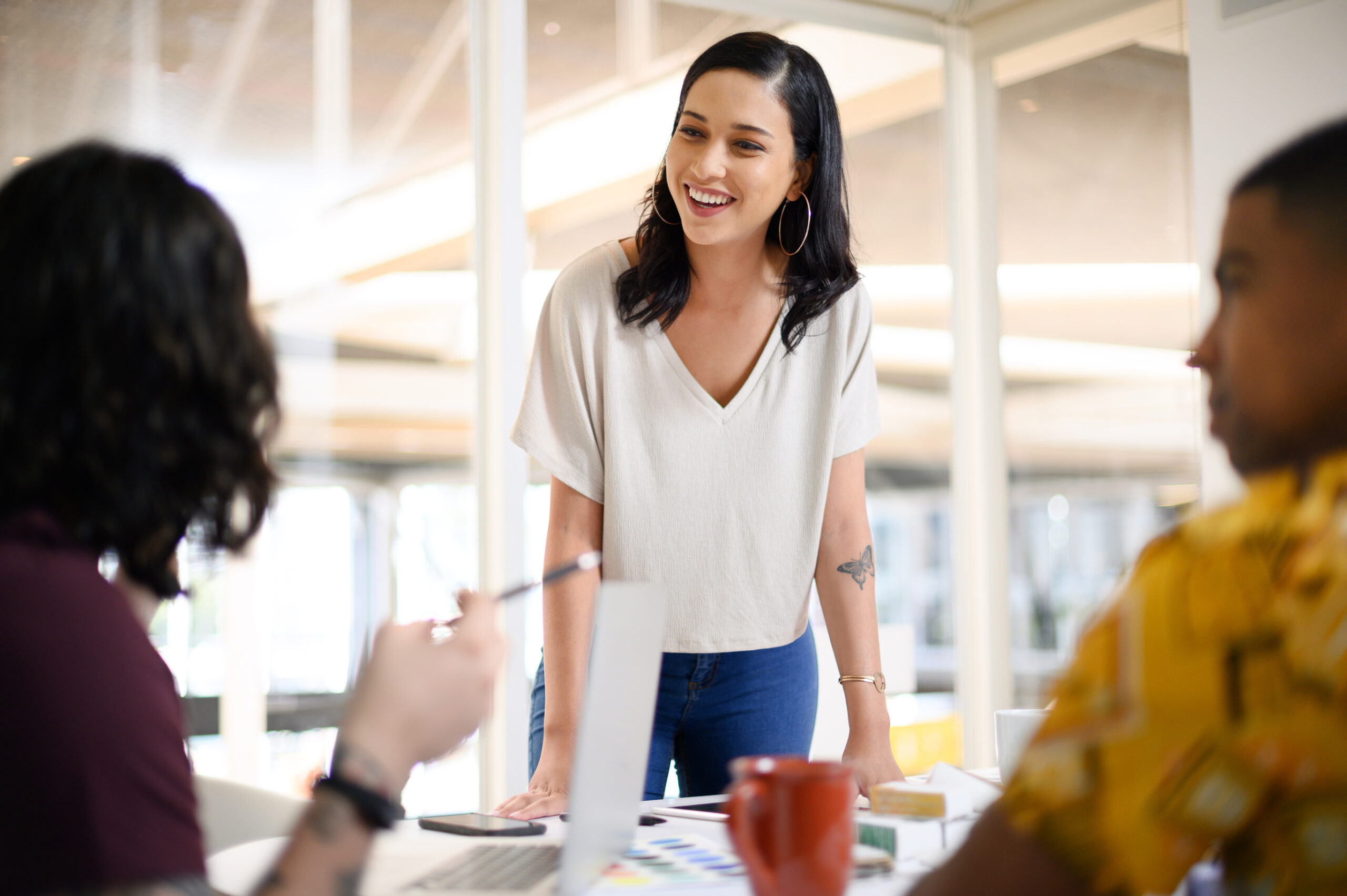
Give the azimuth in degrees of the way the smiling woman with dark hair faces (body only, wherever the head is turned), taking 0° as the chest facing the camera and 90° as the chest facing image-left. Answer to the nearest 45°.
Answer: approximately 0°

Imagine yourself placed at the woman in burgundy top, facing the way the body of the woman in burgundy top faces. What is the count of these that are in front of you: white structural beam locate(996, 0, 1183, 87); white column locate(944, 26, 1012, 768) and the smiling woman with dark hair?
3

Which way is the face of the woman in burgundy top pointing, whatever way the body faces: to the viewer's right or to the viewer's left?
to the viewer's right

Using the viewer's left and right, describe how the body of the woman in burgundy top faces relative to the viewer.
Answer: facing away from the viewer and to the right of the viewer

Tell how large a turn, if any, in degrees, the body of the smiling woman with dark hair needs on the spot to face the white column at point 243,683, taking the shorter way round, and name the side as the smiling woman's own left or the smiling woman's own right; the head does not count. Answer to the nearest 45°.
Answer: approximately 135° to the smiling woman's own right

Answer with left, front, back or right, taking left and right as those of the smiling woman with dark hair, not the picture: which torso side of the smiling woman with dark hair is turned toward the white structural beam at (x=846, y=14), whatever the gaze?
back

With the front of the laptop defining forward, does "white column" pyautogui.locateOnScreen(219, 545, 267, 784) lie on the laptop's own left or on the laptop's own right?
on the laptop's own right

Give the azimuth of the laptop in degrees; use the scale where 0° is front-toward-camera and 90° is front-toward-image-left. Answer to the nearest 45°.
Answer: approximately 90°

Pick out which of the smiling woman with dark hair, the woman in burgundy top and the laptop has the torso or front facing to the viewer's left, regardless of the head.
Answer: the laptop

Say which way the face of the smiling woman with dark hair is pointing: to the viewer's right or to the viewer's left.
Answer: to the viewer's left
